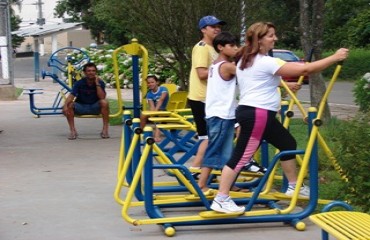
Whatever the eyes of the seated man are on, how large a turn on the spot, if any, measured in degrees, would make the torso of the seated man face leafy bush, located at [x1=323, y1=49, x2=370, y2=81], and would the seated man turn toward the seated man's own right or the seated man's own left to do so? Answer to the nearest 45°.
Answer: approximately 135° to the seated man's own left

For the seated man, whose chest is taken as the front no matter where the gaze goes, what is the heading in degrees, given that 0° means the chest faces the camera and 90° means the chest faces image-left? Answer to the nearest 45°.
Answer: approximately 0°

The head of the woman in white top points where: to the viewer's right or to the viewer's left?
to the viewer's right

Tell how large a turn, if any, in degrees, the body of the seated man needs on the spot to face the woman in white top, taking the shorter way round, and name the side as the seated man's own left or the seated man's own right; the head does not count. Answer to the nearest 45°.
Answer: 0° — they already face them

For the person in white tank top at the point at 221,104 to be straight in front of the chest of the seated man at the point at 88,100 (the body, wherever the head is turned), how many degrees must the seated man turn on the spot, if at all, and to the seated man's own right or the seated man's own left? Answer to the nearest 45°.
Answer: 0° — they already face them

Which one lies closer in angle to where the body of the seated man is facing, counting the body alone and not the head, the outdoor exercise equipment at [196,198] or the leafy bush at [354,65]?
the outdoor exercise equipment

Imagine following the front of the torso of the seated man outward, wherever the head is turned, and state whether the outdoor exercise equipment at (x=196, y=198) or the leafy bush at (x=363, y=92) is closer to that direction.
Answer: the outdoor exercise equipment

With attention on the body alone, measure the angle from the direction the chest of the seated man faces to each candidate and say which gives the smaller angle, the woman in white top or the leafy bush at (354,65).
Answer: the woman in white top
